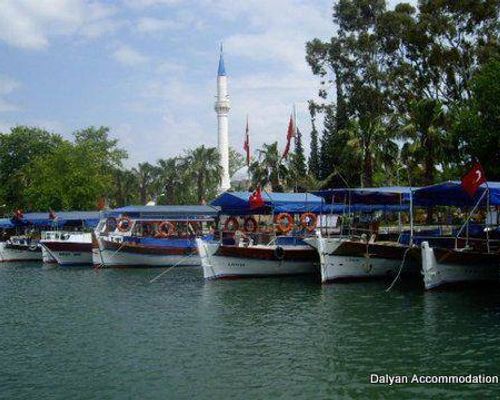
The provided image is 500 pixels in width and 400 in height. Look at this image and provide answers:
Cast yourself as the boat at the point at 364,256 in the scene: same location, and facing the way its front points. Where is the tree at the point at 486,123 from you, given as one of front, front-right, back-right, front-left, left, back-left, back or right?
back

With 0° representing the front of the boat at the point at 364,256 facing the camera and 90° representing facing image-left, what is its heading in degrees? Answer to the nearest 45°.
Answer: approximately 45°

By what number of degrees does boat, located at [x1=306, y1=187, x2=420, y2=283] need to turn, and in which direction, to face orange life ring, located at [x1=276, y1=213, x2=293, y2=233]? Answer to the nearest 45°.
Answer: approximately 90° to its right

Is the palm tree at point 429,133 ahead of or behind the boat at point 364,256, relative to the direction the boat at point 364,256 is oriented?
behind

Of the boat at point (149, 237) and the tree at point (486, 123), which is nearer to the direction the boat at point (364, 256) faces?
the boat

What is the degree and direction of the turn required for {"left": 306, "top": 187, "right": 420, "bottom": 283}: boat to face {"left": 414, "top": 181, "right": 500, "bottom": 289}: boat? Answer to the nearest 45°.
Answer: approximately 90° to its left

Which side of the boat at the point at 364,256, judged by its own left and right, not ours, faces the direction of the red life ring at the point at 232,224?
right

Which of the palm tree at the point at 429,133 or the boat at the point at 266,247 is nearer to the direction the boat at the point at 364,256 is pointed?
the boat

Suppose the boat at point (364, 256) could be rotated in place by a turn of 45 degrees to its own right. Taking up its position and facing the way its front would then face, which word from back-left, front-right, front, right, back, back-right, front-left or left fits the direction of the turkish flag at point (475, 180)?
back-left

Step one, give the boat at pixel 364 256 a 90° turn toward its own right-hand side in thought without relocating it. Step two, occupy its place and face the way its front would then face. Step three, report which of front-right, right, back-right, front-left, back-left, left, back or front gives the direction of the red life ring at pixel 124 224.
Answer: front

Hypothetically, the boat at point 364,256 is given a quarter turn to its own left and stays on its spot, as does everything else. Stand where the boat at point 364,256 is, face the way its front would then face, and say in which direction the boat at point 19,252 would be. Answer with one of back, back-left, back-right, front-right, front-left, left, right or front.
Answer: back
